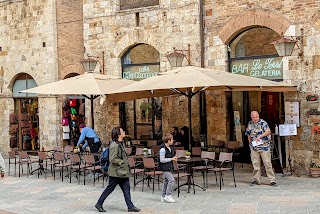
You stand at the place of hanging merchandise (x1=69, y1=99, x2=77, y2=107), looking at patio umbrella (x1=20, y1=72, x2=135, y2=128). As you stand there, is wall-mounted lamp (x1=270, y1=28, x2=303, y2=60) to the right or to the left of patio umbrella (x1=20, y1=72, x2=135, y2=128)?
left

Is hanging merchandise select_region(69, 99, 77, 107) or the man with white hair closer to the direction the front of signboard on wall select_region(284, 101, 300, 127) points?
the man with white hair

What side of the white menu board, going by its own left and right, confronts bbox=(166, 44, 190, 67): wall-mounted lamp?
right

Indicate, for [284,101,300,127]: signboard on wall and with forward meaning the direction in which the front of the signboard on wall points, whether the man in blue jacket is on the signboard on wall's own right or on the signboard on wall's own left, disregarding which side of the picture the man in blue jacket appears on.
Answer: on the signboard on wall's own right

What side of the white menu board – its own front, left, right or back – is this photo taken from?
front

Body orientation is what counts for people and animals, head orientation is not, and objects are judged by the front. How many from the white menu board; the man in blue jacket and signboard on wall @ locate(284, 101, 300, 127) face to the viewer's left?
1

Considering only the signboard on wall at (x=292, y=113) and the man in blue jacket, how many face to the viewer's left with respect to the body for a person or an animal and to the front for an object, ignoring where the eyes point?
1

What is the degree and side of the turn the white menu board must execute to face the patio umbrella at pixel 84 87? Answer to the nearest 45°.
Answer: approximately 90° to its right

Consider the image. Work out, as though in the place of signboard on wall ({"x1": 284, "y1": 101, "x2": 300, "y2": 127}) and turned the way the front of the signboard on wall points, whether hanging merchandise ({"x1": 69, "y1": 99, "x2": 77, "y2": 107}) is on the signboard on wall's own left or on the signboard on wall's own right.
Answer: on the signboard on wall's own right

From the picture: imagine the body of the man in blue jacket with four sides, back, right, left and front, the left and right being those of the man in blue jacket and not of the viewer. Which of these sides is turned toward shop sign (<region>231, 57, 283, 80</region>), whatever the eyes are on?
back

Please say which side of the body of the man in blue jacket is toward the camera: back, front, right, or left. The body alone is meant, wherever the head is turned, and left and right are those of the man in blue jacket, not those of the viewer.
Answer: left
